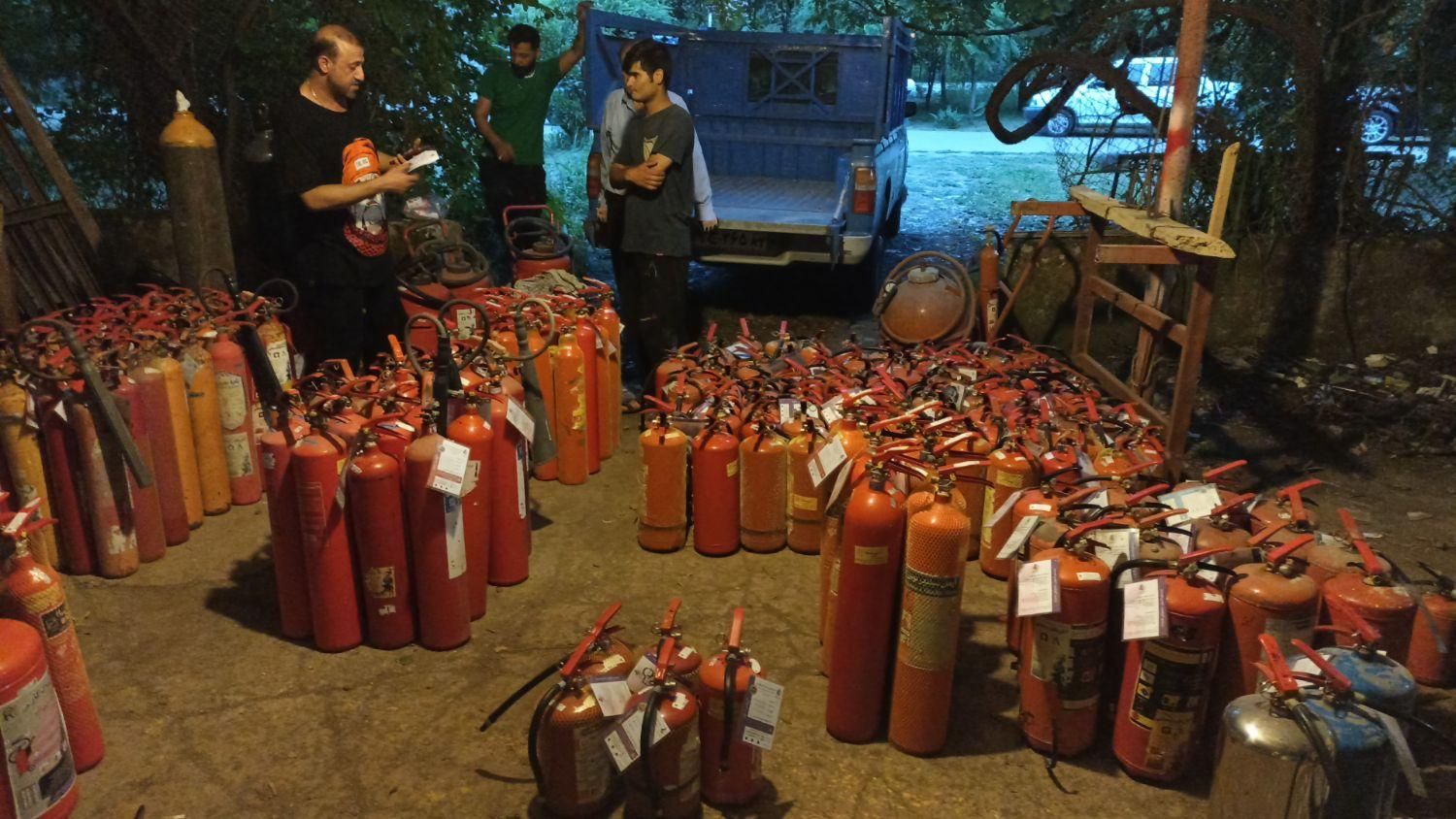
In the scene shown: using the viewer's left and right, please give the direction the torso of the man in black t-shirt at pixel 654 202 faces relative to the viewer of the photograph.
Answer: facing the viewer and to the left of the viewer

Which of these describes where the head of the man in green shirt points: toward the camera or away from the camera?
toward the camera

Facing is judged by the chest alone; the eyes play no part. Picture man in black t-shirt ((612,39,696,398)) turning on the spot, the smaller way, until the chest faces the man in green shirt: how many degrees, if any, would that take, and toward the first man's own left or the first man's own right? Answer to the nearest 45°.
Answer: approximately 90° to the first man's own right

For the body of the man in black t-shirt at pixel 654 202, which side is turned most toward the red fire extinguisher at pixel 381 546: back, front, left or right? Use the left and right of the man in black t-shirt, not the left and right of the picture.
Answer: front

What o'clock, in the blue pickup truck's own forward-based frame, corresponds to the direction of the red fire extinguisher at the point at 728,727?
The red fire extinguisher is roughly at 6 o'clock from the blue pickup truck.

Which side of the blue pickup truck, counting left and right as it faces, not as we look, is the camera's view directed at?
back

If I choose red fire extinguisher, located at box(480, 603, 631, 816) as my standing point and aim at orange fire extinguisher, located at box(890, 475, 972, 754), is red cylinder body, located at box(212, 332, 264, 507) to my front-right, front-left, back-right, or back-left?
back-left

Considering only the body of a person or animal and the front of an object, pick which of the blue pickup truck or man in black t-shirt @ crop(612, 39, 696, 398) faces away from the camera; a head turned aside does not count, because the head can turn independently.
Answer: the blue pickup truck

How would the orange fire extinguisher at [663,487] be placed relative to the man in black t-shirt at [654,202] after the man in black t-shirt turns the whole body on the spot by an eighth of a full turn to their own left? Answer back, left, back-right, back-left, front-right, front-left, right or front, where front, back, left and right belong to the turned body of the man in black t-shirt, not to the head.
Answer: front

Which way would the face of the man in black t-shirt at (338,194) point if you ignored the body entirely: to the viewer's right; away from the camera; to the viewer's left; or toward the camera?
to the viewer's right

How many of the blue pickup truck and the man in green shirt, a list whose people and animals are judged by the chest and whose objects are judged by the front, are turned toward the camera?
1

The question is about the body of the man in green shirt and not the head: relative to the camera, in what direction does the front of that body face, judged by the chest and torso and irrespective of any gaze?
toward the camera

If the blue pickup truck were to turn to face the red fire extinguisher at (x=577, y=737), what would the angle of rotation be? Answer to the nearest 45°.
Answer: approximately 180°

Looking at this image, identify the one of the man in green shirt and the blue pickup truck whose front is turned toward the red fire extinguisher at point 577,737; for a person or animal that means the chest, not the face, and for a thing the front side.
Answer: the man in green shirt

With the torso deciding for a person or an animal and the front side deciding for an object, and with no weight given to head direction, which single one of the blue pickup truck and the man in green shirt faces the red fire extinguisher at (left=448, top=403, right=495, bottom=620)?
the man in green shirt

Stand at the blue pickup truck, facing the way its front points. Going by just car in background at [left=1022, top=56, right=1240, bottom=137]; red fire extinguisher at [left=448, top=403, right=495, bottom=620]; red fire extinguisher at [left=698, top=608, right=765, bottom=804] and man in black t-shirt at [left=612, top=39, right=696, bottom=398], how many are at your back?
3

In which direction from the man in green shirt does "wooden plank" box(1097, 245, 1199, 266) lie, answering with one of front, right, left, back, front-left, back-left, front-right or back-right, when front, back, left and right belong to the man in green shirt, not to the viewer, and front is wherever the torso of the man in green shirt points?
front-left
